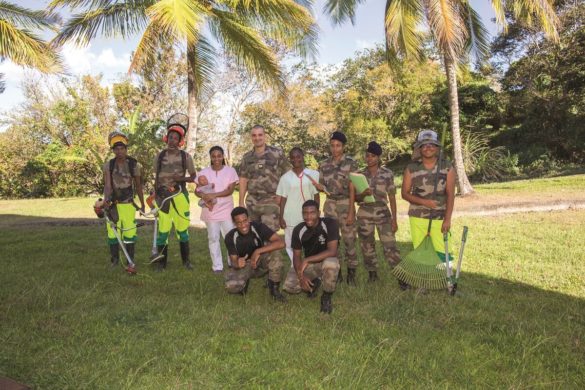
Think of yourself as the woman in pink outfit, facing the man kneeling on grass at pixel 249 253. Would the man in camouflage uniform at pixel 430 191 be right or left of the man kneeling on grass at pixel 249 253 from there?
left

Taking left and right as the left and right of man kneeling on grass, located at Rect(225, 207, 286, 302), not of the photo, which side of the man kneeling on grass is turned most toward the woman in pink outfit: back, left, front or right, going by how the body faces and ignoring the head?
back

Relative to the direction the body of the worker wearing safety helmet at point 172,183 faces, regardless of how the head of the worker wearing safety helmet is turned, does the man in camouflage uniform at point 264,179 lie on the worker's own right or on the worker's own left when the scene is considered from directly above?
on the worker's own left

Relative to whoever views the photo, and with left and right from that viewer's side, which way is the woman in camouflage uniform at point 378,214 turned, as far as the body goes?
facing the viewer and to the left of the viewer

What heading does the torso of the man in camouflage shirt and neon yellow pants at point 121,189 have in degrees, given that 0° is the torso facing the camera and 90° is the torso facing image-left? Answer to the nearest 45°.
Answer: approximately 0°

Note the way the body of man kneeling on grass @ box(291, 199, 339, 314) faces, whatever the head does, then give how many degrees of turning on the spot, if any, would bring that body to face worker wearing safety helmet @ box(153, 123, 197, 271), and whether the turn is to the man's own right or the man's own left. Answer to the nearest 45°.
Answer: approximately 135° to the man's own right

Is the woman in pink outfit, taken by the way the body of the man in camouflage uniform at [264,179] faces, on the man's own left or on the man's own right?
on the man's own right
